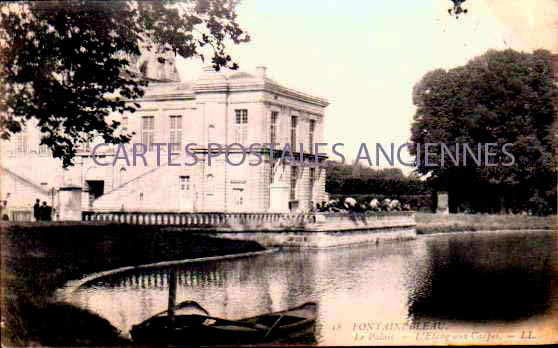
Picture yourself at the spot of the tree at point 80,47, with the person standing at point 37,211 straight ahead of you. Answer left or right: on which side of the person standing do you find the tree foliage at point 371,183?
right

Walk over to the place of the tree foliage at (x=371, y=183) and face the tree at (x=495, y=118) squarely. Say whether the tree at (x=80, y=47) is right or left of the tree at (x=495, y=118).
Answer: right
